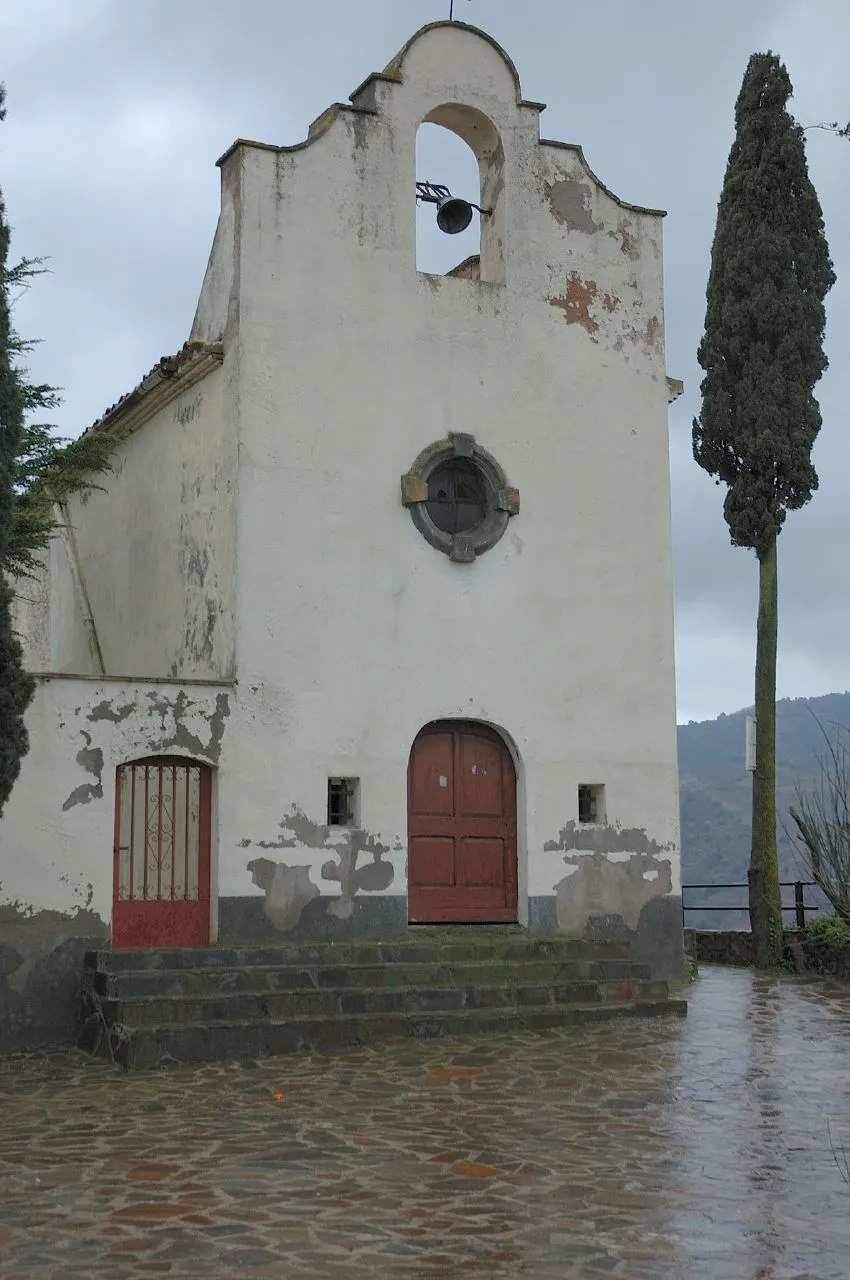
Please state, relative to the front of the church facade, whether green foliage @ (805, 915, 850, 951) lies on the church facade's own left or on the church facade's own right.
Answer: on the church facade's own left

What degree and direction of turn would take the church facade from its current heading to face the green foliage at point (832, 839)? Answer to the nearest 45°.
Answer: approximately 135° to its left

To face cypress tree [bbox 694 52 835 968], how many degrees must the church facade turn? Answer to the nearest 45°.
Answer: approximately 135° to its left

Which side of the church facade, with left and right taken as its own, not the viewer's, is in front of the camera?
front
